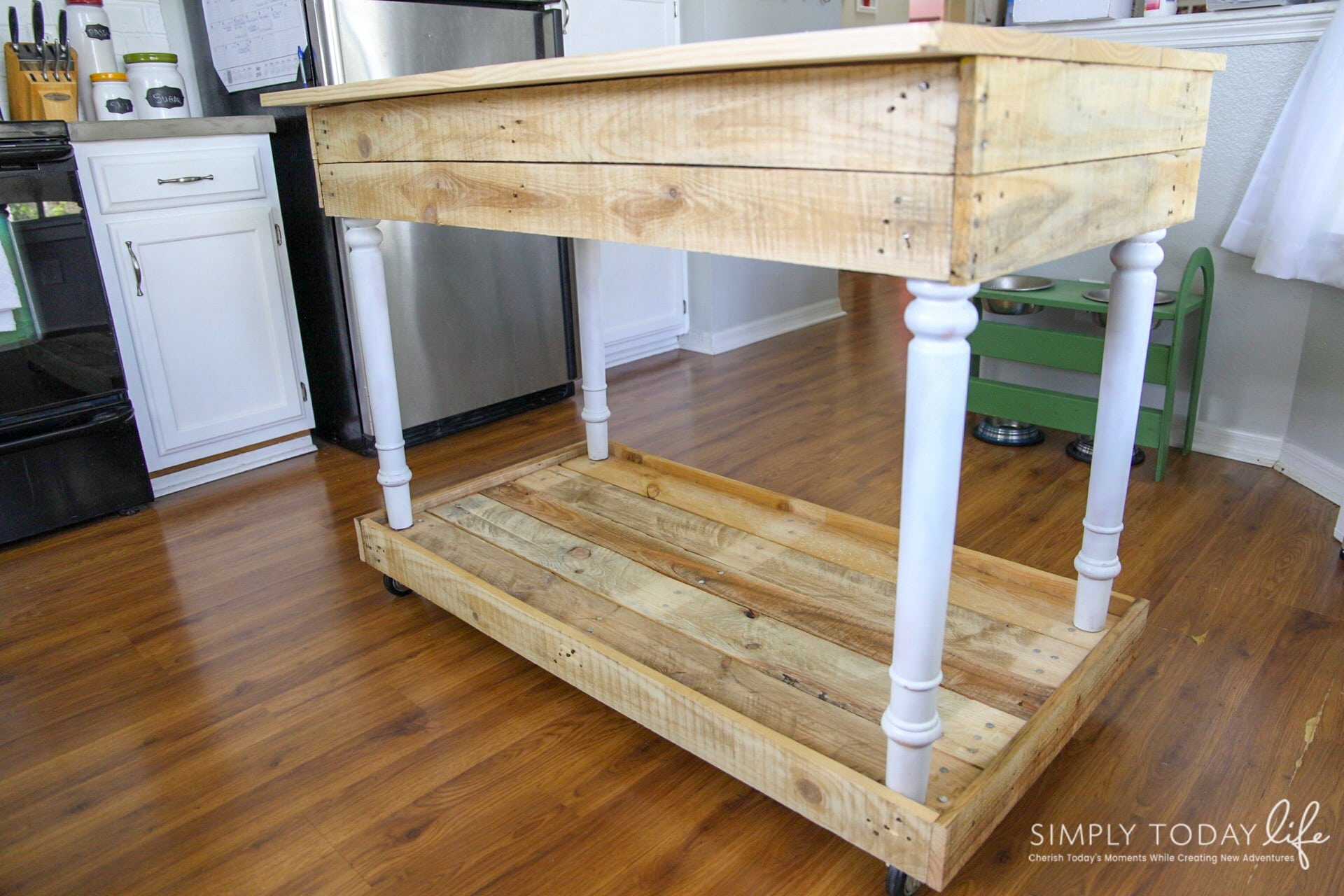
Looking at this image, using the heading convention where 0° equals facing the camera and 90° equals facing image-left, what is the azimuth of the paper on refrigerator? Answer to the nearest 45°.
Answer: approximately 45°

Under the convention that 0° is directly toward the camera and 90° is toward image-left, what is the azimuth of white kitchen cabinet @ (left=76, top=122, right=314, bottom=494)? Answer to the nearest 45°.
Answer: approximately 0°

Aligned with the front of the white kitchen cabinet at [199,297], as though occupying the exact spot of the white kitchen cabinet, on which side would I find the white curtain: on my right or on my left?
on my left

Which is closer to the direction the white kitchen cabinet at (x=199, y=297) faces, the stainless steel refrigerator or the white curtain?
the white curtain

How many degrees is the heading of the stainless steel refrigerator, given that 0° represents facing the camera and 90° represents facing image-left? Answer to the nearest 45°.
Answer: approximately 315°

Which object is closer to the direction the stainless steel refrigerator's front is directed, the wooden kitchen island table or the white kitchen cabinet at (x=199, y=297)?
the wooden kitchen island table
